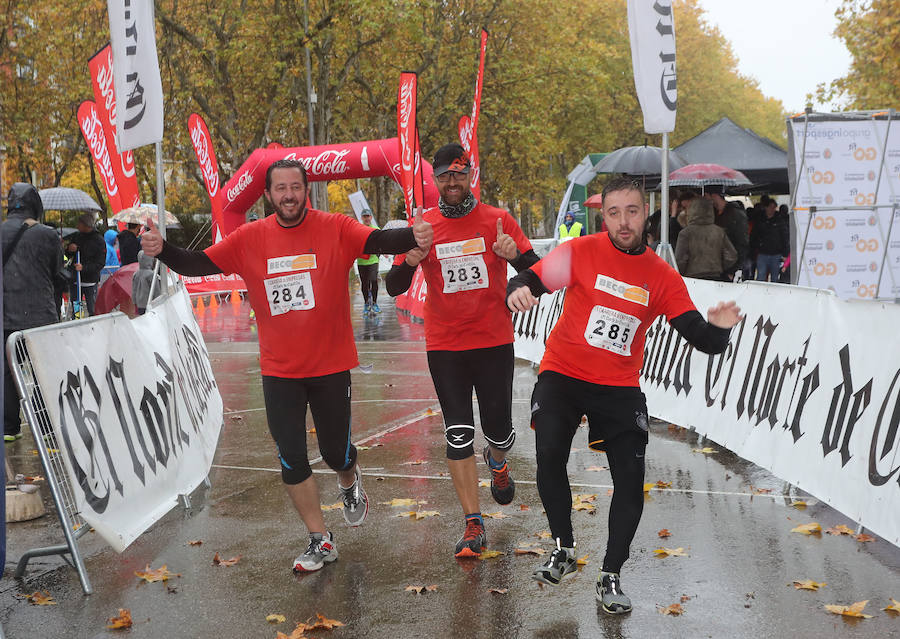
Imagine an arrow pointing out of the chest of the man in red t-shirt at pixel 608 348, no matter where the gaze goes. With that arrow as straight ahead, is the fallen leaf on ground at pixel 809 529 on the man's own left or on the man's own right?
on the man's own left

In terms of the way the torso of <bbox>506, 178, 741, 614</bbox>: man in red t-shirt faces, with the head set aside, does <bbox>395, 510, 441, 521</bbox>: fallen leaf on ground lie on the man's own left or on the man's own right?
on the man's own right

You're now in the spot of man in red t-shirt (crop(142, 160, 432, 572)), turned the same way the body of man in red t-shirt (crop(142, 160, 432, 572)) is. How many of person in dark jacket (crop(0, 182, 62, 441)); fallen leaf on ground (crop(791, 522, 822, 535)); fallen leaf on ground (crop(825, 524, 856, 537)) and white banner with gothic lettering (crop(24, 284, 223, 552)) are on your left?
2

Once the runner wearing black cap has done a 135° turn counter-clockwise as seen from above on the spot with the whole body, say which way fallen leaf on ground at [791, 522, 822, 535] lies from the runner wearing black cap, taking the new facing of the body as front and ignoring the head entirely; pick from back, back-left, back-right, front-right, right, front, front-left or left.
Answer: front-right

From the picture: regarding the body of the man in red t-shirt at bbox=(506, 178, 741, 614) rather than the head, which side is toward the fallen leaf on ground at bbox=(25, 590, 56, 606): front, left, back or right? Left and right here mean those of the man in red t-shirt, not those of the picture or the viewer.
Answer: right

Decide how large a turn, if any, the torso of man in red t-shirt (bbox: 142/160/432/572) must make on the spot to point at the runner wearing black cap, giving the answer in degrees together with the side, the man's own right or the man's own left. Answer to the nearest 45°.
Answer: approximately 90° to the man's own left
